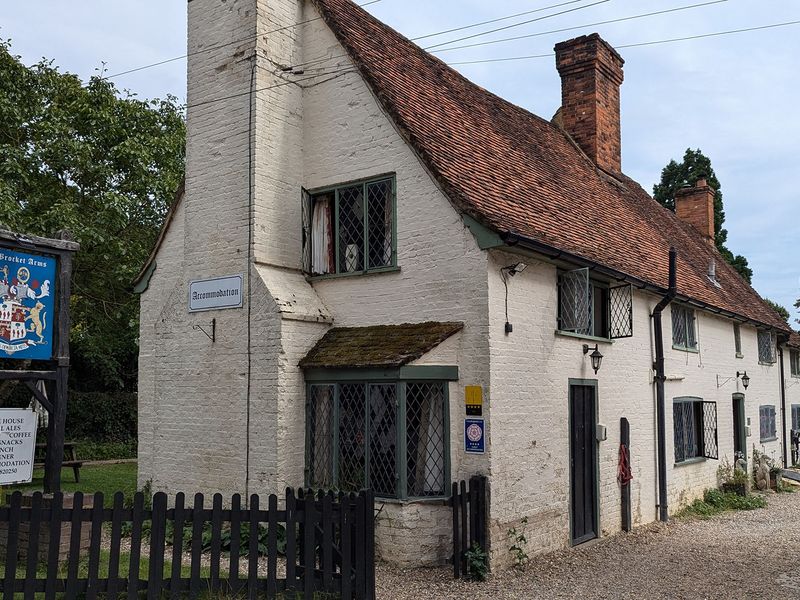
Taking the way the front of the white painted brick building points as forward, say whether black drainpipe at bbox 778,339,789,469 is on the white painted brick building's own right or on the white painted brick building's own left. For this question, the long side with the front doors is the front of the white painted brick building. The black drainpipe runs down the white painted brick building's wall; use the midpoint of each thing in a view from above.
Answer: on the white painted brick building's own left

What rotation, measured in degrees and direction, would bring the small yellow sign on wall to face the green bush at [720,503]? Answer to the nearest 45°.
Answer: approximately 135° to its left

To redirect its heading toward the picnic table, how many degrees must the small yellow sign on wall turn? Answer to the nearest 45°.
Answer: approximately 135° to its right

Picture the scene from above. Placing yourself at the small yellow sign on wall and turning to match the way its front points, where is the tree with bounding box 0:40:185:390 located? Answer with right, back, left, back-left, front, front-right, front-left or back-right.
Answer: back-right

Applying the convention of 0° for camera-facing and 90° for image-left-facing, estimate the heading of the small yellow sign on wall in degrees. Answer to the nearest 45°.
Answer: approximately 0°

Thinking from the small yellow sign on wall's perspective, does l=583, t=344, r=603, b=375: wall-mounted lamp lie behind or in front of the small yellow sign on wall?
behind

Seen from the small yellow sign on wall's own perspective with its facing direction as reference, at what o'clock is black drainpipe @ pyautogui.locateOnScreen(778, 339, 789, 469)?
The black drainpipe is roughly at 7 o'clock from the small yellow sign on wall.

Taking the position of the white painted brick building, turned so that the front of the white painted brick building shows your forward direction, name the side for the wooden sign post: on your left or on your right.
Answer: on your right

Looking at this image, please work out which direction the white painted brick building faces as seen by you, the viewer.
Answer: facing the viewer and to the right of the viewer

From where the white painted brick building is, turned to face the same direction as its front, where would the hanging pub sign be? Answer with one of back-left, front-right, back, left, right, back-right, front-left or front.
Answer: right
